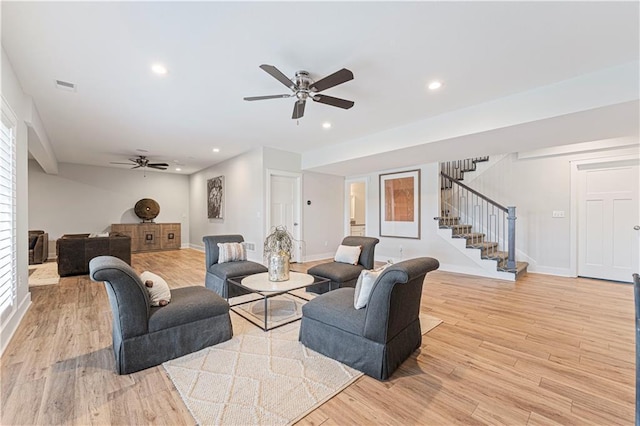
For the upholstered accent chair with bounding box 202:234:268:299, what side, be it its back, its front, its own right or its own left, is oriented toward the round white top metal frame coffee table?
front

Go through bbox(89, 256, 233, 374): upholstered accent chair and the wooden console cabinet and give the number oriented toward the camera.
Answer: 1

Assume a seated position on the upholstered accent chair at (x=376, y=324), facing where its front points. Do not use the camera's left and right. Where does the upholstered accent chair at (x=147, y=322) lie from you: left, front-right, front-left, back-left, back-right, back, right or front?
front-left

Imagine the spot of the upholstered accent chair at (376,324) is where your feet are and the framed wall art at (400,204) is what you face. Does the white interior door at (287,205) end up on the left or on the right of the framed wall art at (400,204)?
left

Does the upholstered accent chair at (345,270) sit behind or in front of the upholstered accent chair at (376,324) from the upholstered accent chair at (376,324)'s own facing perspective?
in front

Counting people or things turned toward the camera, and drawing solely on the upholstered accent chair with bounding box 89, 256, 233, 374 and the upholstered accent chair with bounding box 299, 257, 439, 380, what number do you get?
0

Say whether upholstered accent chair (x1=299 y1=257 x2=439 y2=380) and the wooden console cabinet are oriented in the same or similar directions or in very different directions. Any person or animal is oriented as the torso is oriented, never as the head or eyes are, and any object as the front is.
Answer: very different directions

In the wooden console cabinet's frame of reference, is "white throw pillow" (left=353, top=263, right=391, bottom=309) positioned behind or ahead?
ahead

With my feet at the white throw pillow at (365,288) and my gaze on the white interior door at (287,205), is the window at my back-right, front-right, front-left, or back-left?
front-left

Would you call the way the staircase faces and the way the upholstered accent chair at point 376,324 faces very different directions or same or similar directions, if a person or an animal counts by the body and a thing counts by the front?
very different directions

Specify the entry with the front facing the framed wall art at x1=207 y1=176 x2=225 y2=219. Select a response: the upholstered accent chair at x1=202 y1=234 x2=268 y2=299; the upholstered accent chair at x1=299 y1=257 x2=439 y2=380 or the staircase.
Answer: the upholstered accent chair at x1=299 y1=257 x2=439 y2=380

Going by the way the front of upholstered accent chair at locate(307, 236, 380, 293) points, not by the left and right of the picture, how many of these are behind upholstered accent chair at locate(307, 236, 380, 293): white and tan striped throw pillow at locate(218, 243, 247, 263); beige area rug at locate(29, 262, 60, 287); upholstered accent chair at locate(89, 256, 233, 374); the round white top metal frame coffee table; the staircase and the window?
1

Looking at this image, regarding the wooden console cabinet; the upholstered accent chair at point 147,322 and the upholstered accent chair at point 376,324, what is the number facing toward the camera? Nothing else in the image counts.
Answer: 1

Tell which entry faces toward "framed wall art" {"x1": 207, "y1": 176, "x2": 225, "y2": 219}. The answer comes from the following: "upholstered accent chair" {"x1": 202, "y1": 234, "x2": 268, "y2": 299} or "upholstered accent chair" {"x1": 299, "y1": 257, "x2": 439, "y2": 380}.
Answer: "upholstered accent chair" {"x1": 299, "y1": 257, "x2": 439, "y2": 380}

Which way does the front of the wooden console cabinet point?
toward the camera

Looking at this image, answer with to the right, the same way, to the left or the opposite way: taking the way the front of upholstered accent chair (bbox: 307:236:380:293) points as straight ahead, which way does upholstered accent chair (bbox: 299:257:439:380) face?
to the right

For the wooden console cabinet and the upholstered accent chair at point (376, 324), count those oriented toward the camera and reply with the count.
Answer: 1

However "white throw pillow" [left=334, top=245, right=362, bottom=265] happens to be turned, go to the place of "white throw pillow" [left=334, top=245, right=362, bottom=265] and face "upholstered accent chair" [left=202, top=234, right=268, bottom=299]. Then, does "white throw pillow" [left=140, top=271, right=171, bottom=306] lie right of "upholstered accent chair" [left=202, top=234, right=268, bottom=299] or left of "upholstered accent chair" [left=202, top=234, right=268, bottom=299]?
left
